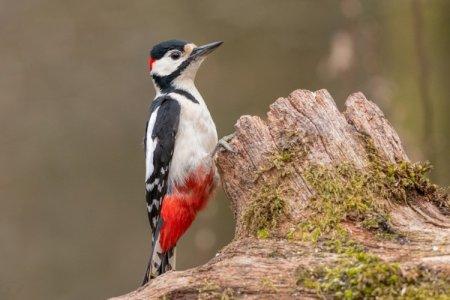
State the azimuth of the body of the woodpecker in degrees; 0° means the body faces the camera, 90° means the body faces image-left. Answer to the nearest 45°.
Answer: approximately 270°
